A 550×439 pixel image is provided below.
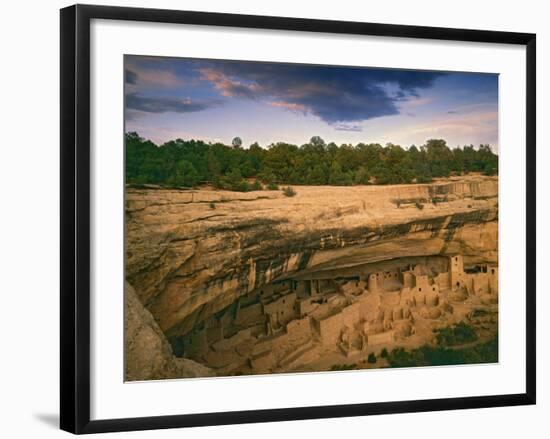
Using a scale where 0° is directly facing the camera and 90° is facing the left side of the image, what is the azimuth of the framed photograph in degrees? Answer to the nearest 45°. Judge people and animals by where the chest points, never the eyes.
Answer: approximately 315°
